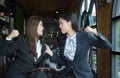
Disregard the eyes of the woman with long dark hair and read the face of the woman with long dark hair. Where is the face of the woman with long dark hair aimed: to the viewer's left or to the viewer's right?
to the viewer's right

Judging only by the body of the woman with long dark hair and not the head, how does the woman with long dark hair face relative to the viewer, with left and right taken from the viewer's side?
facing the viewer and to the right of the viewer

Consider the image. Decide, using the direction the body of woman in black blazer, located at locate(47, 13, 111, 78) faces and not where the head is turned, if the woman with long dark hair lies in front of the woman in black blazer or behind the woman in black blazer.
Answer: in front

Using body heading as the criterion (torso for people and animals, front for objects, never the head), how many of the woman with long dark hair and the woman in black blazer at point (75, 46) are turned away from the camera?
0

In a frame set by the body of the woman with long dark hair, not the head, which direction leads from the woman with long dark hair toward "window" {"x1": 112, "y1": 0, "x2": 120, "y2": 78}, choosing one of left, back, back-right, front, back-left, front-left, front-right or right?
left

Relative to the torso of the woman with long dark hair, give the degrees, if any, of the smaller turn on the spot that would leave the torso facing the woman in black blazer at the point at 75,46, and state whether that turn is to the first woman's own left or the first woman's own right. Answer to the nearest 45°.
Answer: approximately 45° to the first woman's own left

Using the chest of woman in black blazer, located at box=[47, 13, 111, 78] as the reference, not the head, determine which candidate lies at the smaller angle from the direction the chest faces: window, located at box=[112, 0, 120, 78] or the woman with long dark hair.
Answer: the woman with long dark hair

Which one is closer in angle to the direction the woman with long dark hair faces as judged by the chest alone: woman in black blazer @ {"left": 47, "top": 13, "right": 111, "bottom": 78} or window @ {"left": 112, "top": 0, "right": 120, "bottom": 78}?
the woman in black blazer
